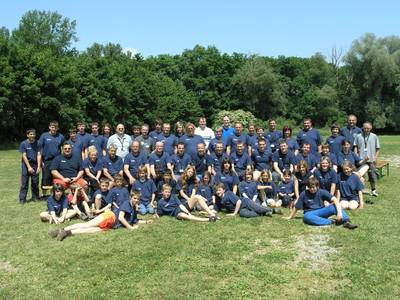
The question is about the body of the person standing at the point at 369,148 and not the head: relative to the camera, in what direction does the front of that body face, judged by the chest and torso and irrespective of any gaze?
toward the camera

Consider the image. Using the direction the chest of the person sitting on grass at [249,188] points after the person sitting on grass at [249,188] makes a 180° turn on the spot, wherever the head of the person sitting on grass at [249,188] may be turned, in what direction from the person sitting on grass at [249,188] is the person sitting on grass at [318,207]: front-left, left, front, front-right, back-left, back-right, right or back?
back-right

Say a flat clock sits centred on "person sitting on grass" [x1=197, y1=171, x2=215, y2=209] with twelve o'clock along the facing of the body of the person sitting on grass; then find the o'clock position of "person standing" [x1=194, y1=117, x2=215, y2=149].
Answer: The person standing is roughly at 6 o'clock from the person sitting on grass.

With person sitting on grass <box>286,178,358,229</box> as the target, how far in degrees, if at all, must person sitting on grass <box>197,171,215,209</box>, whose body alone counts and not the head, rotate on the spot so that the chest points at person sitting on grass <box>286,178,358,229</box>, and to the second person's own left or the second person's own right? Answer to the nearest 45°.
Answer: approximately 45° to the second person's own left

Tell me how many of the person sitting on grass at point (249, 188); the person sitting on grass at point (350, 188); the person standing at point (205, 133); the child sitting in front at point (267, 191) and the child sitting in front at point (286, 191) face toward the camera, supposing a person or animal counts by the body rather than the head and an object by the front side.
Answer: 5

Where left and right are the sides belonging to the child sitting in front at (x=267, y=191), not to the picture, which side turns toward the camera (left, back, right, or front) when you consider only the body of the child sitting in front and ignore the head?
front

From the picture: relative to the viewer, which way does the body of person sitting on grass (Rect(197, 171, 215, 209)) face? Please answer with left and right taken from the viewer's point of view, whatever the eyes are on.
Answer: facing the viewer

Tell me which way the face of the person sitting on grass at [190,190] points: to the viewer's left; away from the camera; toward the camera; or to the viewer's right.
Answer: toward the camera

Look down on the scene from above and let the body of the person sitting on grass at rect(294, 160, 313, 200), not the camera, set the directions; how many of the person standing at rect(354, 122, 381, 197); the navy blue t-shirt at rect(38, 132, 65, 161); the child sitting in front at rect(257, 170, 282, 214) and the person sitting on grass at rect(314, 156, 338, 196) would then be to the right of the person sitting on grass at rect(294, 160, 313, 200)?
2

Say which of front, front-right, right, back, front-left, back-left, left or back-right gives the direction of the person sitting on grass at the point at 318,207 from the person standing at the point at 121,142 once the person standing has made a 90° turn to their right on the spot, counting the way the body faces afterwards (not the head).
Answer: back-left

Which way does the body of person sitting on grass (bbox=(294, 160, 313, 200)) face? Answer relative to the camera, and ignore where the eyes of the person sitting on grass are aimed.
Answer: toward the camera

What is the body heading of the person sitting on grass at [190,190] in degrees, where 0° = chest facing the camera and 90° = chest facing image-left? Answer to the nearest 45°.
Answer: approximately 315°

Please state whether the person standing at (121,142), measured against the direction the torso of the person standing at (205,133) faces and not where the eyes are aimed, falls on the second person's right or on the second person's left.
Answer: on the second person's right

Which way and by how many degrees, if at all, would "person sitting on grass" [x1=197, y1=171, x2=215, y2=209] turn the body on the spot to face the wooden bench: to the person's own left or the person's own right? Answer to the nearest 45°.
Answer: approximately 135° to the person's own left

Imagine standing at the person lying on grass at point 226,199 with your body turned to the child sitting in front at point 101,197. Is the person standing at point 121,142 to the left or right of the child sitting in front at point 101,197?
right

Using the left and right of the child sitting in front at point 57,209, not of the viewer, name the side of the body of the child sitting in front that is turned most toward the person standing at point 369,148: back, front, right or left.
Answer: left

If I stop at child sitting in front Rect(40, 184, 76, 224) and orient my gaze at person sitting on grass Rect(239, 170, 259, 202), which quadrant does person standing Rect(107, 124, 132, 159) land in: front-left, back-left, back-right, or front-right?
front-left

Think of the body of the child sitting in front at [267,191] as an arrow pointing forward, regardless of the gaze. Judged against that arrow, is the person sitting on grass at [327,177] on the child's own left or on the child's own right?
on the child's own left
